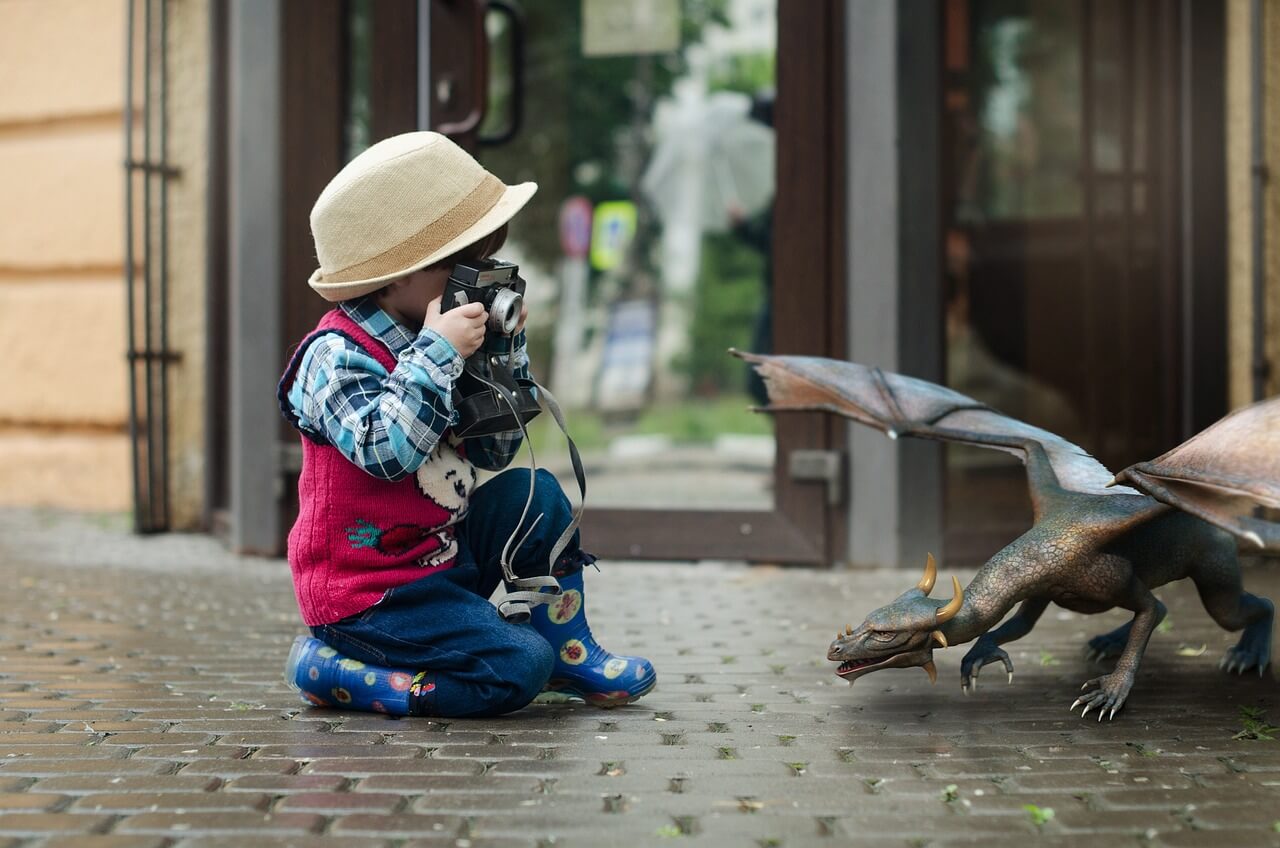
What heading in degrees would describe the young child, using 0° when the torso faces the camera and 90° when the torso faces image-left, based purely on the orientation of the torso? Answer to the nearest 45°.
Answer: approximately 270°

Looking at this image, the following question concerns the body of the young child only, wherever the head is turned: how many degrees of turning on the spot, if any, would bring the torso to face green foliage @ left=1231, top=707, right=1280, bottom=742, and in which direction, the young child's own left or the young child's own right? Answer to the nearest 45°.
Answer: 0° — they already face it

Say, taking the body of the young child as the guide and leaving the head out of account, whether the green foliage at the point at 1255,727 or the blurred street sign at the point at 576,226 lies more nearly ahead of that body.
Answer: the green foliage
